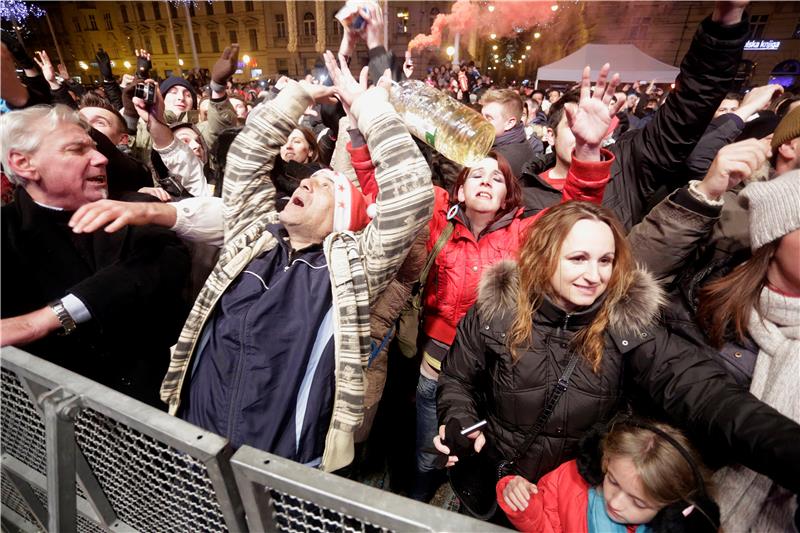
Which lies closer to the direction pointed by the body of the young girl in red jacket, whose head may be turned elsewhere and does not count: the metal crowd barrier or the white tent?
the metal crowd barrier

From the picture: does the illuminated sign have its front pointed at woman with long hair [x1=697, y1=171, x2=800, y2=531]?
yes

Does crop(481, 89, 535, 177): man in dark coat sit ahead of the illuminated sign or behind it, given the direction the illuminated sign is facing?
ahead

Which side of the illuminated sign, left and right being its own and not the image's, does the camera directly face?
front

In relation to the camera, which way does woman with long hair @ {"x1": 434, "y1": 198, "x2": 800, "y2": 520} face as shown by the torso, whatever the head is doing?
toward the camera

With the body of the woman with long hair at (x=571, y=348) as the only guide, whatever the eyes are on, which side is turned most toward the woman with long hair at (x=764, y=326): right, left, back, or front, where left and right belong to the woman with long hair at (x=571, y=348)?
left

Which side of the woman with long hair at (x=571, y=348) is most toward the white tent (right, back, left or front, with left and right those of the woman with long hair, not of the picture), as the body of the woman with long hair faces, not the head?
back

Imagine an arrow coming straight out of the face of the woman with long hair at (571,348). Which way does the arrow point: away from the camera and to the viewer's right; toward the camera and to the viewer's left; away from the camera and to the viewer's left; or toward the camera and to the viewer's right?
toward the camera and to the viewer's right

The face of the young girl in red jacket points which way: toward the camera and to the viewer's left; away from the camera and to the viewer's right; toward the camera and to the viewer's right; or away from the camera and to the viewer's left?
toward the camera and to the viewer's left

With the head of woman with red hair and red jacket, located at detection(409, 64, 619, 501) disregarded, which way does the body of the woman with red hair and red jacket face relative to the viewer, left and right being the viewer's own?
facing the viewer
